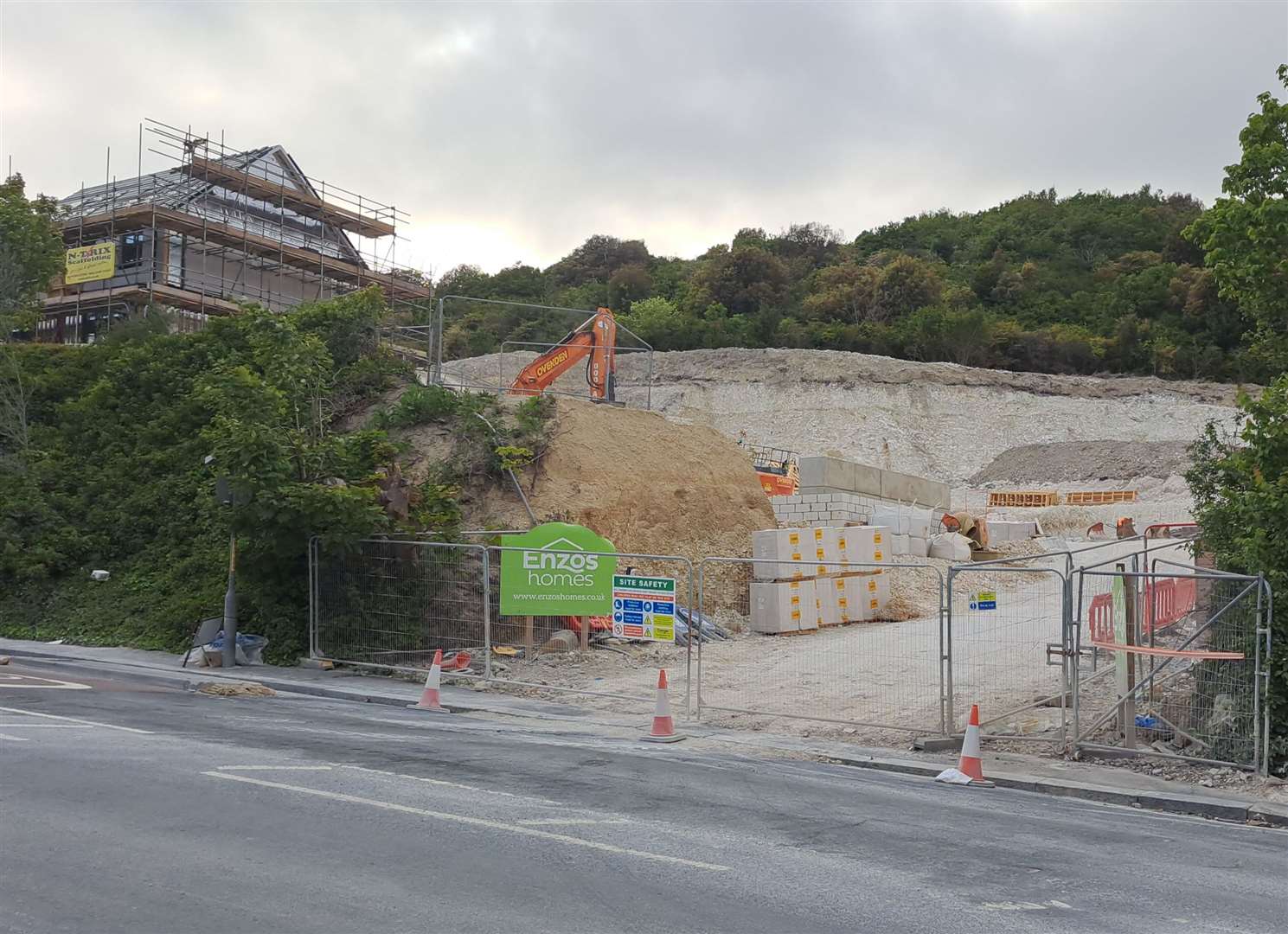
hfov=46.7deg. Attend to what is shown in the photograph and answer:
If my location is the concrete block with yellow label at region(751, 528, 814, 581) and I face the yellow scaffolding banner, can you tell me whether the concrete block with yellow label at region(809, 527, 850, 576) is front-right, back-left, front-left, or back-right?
back-right

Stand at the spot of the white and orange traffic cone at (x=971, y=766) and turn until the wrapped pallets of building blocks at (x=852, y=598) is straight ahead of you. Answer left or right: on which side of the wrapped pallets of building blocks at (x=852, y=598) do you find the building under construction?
left

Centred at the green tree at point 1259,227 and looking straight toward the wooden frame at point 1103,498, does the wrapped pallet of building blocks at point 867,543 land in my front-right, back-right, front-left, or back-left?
front-left

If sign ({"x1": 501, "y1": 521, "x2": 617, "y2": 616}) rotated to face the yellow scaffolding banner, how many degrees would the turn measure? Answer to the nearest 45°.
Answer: approximately 135° to its right

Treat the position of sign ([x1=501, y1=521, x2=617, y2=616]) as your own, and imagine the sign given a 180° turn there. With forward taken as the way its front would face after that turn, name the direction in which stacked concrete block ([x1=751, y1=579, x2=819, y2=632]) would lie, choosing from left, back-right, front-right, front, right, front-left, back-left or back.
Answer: front-right

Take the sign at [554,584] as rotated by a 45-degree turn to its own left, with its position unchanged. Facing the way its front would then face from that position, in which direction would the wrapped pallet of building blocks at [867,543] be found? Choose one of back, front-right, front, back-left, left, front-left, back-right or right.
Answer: left

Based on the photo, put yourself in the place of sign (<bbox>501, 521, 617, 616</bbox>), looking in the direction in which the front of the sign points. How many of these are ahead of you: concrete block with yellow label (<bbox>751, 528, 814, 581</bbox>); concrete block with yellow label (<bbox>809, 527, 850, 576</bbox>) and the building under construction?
0

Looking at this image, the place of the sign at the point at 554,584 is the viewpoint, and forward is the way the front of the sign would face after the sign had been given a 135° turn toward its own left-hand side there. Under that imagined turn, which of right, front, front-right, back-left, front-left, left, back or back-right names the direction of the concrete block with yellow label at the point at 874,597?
front

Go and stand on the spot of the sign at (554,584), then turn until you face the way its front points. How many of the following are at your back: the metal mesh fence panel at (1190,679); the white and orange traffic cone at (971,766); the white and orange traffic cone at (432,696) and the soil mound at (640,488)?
1

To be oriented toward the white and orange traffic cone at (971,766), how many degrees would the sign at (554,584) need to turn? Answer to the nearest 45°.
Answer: approximately 45° to its left

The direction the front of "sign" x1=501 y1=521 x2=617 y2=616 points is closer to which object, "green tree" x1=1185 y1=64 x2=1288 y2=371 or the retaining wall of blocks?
the green tree

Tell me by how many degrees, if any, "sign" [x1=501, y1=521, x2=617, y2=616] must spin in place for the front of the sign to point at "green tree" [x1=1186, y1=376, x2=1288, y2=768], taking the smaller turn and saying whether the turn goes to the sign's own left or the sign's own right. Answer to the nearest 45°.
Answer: approximately 45° to the sign's own left

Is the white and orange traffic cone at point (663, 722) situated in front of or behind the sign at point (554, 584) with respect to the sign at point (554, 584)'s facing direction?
in front

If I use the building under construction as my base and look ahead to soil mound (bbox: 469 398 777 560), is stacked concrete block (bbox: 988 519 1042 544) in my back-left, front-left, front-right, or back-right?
front-left

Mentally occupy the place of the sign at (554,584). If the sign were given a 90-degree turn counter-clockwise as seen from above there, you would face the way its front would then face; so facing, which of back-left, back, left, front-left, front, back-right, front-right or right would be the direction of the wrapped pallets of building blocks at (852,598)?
front-left

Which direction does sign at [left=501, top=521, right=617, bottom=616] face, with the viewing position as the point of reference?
facing the viewer

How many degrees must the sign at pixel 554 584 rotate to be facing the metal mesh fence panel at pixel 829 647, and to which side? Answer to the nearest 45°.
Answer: approximately 90° to its left

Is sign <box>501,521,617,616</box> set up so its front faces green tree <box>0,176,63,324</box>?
no
